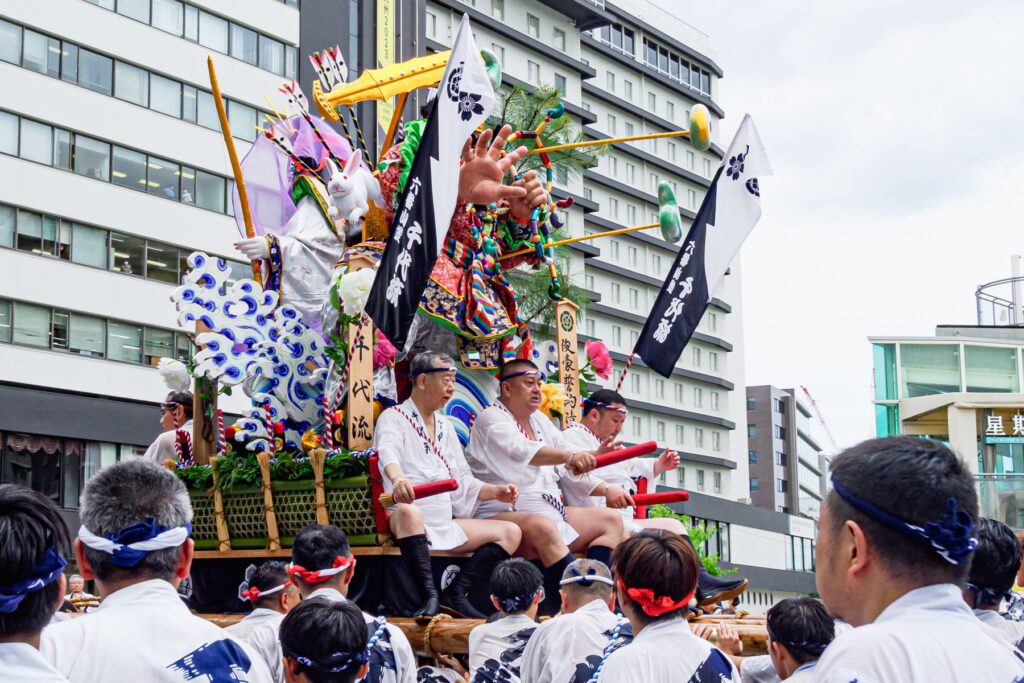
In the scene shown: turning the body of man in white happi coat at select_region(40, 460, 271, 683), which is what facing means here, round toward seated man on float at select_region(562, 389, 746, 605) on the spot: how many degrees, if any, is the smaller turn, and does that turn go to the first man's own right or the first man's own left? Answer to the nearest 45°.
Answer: approximately 45° to the first man's own right

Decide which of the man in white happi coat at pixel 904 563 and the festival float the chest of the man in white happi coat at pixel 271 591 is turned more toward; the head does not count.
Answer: the festival float

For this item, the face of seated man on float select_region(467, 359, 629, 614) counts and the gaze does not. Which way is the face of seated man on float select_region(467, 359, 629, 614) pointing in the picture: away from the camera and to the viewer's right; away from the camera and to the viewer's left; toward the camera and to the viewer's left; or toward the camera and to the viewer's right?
toward the camera and to the viewer's right

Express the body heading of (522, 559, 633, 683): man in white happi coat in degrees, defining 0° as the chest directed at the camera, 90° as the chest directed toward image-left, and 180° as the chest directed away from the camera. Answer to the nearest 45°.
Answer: approximately 180°

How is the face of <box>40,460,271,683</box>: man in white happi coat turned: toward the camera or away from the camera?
away from the camera

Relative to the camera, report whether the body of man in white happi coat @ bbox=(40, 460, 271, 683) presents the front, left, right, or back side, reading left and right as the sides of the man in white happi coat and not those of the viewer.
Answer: back

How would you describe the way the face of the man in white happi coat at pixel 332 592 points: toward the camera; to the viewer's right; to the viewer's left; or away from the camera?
away from the camera

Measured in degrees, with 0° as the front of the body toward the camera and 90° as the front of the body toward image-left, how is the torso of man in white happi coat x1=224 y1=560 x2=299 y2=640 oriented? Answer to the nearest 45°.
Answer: approximately 225°

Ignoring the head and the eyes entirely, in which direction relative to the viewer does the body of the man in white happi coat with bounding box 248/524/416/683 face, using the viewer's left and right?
facing away from the viewer

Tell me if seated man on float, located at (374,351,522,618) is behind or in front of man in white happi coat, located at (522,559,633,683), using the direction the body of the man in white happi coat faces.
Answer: in front

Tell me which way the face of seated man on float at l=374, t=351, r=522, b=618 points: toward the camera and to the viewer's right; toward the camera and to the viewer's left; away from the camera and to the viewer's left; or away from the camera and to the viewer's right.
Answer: toward the camera and to the viewer's right
